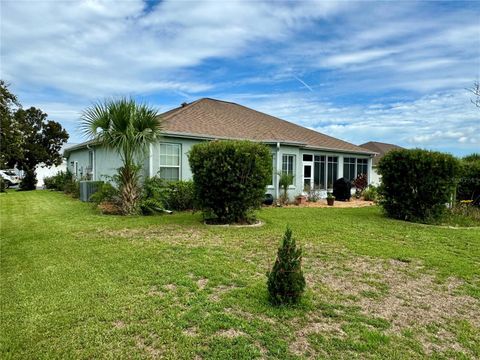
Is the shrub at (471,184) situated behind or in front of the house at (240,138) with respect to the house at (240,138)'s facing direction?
behind

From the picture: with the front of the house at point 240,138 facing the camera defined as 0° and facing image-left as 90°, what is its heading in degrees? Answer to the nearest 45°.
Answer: approximately 135°
